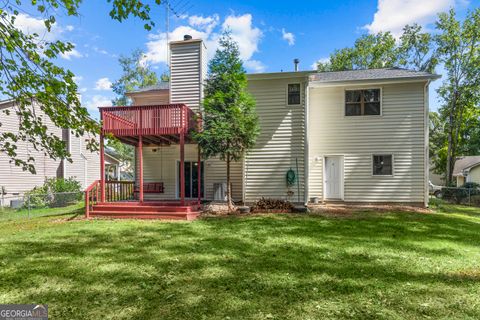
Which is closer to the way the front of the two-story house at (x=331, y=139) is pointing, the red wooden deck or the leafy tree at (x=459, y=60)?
the leafy tree

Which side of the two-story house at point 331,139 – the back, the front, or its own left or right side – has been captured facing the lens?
back

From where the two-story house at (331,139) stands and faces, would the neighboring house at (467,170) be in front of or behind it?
in front

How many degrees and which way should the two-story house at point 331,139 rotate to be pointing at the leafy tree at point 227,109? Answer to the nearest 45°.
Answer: approximately 135° to its left

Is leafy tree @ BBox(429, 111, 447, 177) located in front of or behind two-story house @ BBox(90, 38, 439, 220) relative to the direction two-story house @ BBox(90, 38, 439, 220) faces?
in front

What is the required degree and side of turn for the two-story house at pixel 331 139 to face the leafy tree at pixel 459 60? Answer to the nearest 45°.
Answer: approximately 45° to its right

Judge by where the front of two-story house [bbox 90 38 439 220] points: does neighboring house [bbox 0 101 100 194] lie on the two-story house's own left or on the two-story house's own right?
on the two-story house's own left

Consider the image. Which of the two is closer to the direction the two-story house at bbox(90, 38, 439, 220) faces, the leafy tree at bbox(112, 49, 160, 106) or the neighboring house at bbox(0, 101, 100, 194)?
the leafy tree
